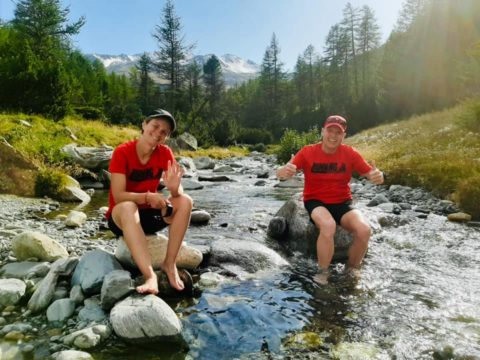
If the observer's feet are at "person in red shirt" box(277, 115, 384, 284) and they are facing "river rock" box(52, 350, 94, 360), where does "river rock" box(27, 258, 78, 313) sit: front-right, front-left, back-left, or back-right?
front-right

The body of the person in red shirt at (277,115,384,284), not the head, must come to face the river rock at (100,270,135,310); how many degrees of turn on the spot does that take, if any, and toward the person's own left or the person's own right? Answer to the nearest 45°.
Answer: approximately 45° to the person's own right

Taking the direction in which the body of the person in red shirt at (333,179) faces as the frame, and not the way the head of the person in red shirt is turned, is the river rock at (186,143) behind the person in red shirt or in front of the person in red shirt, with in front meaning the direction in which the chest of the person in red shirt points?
behind

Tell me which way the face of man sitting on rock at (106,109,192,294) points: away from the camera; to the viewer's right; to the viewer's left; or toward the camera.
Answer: toward the camera

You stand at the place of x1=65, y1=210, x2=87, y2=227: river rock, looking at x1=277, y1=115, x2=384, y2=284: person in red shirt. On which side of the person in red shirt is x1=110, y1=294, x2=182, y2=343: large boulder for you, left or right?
right

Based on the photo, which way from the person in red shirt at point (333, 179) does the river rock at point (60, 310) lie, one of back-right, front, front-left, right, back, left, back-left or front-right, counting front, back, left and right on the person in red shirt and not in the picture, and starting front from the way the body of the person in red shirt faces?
front-right

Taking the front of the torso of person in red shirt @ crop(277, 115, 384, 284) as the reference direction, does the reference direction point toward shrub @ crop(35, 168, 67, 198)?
no

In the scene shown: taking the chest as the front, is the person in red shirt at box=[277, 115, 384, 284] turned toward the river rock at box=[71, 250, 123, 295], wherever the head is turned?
no

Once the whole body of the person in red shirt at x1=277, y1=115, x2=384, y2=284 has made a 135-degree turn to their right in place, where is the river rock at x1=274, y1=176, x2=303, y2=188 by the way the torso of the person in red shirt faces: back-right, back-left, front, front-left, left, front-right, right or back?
front-right

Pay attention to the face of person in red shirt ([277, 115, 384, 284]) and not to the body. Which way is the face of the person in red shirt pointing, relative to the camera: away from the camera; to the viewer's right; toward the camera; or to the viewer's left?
toward the camera

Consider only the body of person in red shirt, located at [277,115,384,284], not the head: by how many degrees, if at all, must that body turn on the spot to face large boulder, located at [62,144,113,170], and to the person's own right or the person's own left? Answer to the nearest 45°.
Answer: approximately 135° to the person's own right

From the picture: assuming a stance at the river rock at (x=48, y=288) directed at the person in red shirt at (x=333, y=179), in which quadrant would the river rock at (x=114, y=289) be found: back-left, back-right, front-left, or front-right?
front-right

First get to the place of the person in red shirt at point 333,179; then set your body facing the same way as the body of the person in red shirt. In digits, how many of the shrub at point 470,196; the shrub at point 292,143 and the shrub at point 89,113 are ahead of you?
0

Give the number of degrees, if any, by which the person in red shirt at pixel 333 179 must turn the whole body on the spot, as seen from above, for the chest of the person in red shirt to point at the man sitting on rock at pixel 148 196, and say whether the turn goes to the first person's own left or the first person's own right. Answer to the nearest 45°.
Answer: approximately 45° to the first person's own right

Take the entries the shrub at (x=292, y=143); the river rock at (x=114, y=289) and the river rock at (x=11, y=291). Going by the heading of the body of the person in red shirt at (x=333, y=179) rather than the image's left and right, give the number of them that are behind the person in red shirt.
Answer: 1

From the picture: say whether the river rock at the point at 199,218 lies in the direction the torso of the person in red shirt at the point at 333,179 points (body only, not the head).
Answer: no

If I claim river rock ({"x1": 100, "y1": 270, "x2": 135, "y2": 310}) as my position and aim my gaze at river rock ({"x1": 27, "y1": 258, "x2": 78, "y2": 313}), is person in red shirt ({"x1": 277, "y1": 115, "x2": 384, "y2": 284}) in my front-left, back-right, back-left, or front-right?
back-right

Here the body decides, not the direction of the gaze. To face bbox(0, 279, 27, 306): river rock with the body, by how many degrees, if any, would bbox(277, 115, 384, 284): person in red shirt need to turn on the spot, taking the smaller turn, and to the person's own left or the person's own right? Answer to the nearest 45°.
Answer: approximately 45° to the person's own right

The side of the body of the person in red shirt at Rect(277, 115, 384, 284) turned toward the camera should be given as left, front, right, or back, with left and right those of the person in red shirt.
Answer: front

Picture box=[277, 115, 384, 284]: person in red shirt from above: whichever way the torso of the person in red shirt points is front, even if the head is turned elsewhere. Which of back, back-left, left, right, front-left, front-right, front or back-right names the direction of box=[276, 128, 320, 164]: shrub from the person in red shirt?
back

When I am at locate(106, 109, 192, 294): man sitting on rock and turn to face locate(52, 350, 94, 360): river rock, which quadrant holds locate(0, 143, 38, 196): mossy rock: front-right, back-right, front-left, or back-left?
back-right
